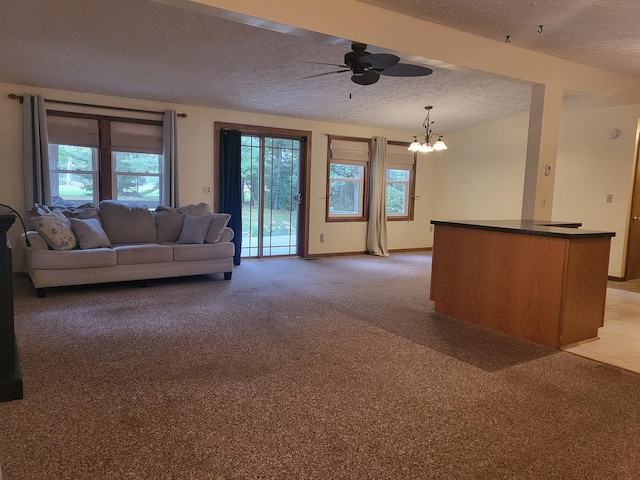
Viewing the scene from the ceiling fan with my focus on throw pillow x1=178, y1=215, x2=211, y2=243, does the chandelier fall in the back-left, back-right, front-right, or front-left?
front-right

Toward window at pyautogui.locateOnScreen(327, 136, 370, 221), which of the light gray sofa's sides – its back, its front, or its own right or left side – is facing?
left

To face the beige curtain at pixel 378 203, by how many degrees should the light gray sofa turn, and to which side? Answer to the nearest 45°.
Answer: approximately 90° to its left

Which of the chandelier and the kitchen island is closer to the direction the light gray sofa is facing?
the kitchen island

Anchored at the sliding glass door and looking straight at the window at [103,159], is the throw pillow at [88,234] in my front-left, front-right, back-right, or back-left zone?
front-left

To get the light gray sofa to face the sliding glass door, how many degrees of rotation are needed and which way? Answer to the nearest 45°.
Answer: approximately 135° to its left

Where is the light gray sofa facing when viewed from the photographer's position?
facing the viewer

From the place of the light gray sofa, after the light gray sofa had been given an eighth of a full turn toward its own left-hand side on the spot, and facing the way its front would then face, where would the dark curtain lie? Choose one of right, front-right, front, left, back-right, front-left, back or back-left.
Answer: left

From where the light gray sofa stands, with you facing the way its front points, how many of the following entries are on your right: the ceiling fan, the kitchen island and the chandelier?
0

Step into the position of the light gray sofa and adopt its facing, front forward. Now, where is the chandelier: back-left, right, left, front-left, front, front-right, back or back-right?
left

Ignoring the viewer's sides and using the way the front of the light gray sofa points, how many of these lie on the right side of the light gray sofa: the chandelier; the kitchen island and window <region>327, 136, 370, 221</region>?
0

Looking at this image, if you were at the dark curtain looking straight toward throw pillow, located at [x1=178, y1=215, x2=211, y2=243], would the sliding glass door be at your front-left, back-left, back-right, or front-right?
back-left

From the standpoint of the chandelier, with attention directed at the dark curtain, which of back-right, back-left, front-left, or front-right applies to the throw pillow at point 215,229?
front-left

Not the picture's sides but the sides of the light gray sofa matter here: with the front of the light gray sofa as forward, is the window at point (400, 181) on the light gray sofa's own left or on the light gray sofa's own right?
on the light gray sofa's own left

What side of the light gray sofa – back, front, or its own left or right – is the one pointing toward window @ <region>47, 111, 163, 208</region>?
back

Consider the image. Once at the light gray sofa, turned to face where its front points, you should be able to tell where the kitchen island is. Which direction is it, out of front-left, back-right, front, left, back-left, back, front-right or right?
front-left

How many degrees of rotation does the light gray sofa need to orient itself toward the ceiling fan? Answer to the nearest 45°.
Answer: approximately 45° to its left

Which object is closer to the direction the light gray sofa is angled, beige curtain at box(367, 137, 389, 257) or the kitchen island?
the kitchen island
